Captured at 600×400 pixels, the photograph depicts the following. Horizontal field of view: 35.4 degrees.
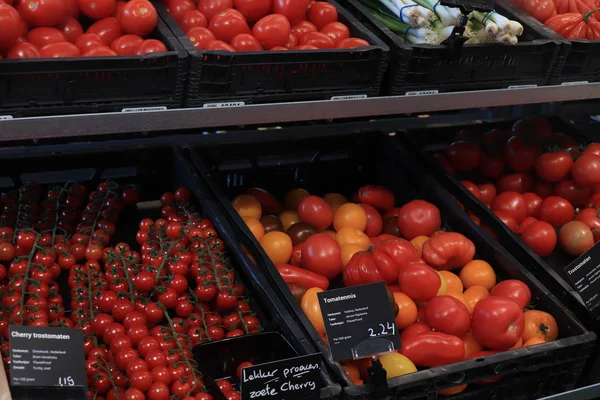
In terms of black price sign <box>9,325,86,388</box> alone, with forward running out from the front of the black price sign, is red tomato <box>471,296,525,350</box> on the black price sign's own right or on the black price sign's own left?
on the black price sign's own left

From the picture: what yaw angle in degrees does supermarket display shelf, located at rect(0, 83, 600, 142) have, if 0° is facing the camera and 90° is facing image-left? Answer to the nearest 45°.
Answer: approximately 0°

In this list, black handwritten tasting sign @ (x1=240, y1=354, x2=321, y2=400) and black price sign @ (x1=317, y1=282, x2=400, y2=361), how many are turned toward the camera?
2

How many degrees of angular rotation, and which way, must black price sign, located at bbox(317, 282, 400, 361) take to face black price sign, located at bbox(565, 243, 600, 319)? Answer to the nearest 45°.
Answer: approximately 135° to its left

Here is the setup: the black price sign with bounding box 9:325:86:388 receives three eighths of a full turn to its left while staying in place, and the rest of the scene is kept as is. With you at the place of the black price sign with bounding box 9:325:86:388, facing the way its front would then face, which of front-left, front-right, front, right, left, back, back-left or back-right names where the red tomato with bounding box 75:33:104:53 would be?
front-left

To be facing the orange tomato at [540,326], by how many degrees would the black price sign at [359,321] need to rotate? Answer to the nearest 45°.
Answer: approximately 135° to its left
